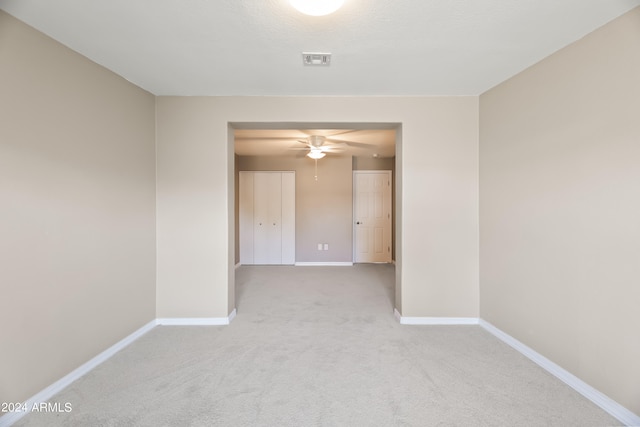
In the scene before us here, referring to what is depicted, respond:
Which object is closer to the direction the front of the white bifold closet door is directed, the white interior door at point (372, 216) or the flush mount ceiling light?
the flush mount ceiling light

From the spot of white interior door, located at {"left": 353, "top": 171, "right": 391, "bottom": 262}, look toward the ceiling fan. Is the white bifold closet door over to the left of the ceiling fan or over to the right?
right

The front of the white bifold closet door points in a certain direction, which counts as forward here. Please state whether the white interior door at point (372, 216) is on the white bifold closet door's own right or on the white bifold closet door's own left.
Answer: on the white bifold closet door's own left

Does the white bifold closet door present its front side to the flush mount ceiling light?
yes

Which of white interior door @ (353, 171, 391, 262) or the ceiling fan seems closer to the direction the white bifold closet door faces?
the ceiling fan

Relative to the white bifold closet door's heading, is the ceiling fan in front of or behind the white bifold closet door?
in front

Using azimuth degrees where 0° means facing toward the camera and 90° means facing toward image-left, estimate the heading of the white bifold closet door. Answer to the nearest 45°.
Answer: approximately 0°

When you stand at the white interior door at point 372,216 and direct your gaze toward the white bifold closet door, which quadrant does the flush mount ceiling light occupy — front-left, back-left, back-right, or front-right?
front-left

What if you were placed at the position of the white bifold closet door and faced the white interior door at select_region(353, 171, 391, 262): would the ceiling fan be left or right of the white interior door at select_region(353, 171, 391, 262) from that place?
right

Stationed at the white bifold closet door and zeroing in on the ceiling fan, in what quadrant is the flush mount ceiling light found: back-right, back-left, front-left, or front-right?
front-right
